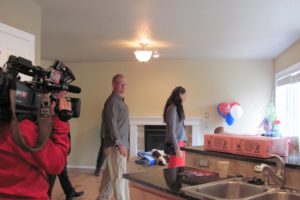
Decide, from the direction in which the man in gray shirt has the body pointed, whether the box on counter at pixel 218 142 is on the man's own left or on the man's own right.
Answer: on the man's own right

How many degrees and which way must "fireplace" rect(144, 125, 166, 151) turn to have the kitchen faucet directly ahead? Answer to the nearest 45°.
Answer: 0° — it already faces it

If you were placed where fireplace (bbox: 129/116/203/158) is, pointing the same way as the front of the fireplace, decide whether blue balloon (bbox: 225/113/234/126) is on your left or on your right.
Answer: on your left

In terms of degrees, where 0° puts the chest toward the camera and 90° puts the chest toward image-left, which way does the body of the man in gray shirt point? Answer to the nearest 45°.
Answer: approximately 270°

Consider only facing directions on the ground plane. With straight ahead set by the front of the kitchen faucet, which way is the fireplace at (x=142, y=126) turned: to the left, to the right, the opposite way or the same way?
to the left

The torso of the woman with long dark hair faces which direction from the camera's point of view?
to the viewer's right

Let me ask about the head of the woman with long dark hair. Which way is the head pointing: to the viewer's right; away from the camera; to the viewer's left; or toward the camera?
to the viewer's right

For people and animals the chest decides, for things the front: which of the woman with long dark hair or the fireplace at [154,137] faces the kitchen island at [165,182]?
the fireplace
